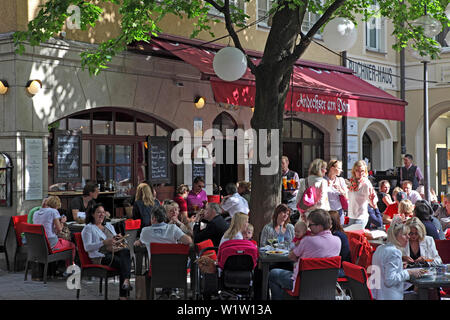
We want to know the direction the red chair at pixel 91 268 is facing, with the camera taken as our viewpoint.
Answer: facing to the right of the viewer

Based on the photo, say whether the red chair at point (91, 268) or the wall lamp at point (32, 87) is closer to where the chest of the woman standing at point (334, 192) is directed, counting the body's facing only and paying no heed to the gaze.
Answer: the red chair

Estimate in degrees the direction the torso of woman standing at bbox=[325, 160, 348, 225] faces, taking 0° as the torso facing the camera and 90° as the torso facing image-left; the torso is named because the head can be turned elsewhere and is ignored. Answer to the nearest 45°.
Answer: approximately 45°

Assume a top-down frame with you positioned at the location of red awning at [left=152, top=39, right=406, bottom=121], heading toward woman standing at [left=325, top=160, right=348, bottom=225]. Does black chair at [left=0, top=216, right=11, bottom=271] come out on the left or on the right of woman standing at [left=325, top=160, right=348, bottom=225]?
right

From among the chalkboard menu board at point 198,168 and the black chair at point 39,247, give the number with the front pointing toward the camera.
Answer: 1

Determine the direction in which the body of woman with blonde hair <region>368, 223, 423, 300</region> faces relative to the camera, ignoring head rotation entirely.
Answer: to the viewer's right

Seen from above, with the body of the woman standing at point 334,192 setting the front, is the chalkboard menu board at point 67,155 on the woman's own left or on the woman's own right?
on the woman's own right

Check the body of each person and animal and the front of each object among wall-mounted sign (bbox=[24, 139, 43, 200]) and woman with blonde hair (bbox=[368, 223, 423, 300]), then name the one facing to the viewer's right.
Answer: the woman with blonde hair

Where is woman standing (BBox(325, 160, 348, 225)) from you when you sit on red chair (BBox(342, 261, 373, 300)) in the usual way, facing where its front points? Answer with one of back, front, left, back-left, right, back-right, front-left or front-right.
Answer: front-left

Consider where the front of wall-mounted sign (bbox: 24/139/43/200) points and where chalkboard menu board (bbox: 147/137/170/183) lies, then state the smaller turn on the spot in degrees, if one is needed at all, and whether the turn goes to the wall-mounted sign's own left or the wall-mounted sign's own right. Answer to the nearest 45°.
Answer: approximately 135° to the wall-mounted sign's own left

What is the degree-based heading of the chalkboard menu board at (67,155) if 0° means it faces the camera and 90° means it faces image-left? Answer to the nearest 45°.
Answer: approximately 0°
